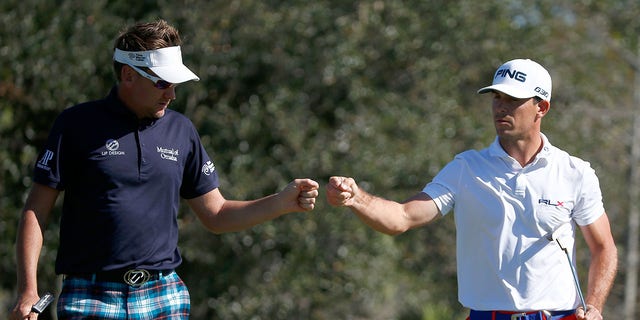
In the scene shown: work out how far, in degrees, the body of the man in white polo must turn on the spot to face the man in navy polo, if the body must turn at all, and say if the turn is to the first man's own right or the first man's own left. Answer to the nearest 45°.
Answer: approximately 90° to the first man's own right

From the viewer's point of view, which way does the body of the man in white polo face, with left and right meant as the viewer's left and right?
facing the viewer
